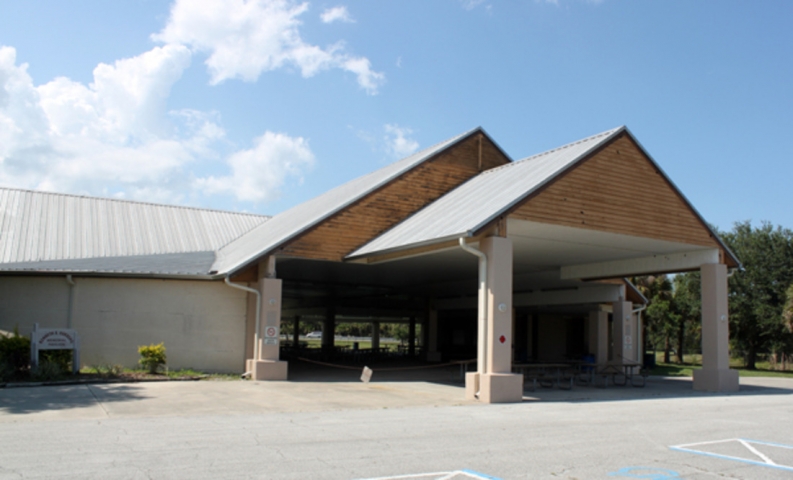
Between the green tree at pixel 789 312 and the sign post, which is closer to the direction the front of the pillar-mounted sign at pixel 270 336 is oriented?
the sign post

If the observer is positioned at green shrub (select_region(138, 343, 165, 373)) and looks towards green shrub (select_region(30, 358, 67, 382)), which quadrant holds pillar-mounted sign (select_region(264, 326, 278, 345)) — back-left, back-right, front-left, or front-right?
back-left

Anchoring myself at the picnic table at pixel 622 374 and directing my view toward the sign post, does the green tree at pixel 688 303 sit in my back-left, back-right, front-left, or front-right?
back-right

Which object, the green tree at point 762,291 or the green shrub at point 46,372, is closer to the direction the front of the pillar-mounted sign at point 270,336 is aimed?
the green shrub

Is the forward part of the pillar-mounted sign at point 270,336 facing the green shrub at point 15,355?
no

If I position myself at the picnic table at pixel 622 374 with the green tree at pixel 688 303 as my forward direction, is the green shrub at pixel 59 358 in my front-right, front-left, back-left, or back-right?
back-left

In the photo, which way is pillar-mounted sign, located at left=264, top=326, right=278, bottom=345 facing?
toward the camera

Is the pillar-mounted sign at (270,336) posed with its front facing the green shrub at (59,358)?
no

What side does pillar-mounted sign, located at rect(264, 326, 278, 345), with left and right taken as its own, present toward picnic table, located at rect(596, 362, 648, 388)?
left

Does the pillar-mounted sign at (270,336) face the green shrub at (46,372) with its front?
no

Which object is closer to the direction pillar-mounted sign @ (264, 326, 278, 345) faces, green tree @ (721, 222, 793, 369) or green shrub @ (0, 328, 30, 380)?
the green shrub

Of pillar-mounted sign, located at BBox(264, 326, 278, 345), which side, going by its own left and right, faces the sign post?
right

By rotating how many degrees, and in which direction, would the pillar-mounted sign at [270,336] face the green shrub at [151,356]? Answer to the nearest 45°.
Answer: approximately 90° to its right

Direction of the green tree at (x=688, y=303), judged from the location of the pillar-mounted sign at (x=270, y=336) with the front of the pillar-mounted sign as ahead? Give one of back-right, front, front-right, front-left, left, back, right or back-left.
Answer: back-left

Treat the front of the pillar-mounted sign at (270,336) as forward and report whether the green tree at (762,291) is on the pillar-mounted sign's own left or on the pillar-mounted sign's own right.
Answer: on the pillar-mounted sign's own left

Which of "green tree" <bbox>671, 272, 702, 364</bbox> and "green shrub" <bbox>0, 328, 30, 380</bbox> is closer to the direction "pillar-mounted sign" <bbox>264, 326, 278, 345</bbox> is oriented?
the green shrub
